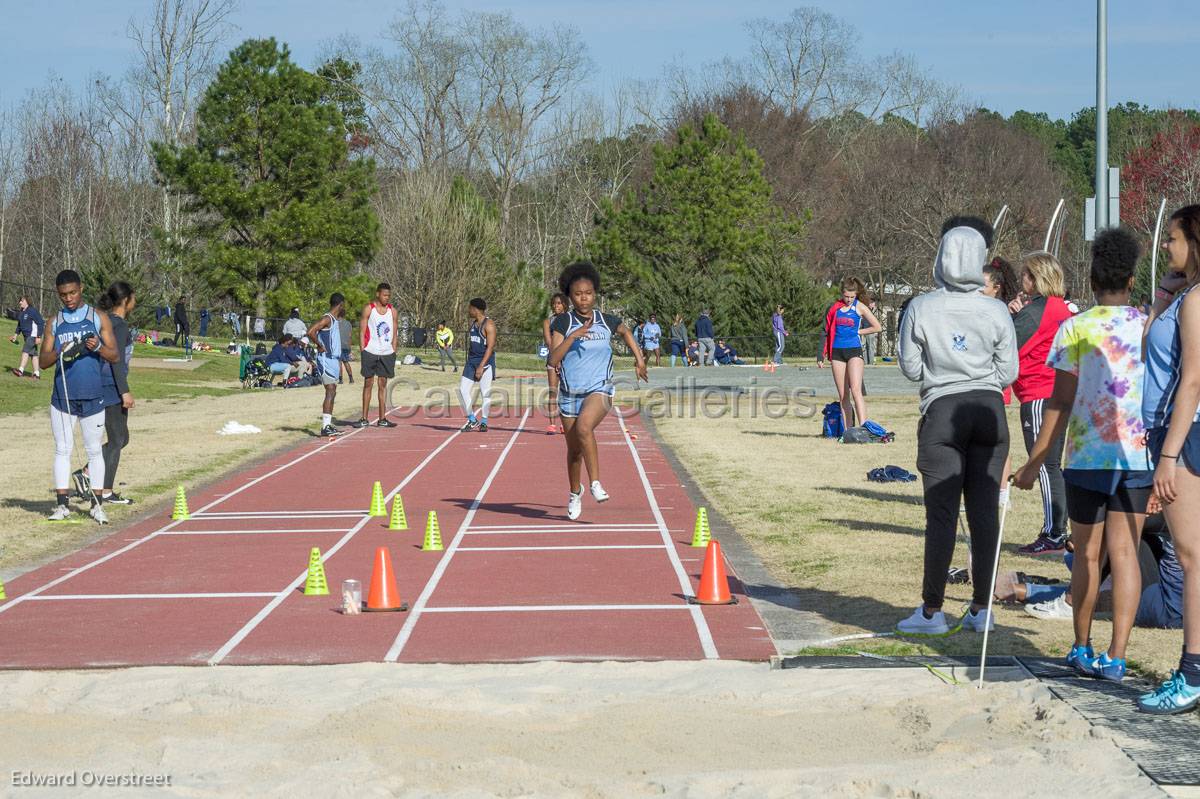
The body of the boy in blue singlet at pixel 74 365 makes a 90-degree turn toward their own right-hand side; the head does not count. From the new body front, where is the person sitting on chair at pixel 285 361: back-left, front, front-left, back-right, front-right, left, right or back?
right

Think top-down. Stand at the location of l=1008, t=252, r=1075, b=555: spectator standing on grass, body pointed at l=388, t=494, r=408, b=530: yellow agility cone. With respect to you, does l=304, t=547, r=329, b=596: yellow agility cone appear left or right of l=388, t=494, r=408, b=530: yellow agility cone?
left

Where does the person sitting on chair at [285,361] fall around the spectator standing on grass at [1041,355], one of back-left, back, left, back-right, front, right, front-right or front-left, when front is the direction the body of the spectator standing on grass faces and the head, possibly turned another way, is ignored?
front-right

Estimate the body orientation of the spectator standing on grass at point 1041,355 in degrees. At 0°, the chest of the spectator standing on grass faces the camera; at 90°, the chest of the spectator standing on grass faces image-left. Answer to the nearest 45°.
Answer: approximately 90°

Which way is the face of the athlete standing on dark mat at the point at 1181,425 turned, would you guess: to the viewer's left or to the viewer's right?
to the viewer's left

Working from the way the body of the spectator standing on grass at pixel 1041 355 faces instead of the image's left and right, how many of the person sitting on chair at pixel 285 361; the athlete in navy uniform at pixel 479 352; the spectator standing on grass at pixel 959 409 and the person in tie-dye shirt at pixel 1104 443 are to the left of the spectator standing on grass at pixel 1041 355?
2

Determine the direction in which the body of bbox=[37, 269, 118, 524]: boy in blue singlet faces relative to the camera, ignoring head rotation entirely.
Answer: toward the camera

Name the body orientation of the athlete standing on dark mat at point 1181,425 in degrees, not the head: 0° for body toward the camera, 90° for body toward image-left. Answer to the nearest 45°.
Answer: approximately 90°

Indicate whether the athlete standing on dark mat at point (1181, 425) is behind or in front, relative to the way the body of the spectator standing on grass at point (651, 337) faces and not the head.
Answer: in front

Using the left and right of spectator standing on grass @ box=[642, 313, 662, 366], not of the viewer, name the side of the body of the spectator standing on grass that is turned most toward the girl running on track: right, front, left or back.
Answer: front

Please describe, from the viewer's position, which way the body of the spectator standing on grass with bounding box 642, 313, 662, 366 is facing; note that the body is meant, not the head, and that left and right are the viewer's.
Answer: facing the viewer
